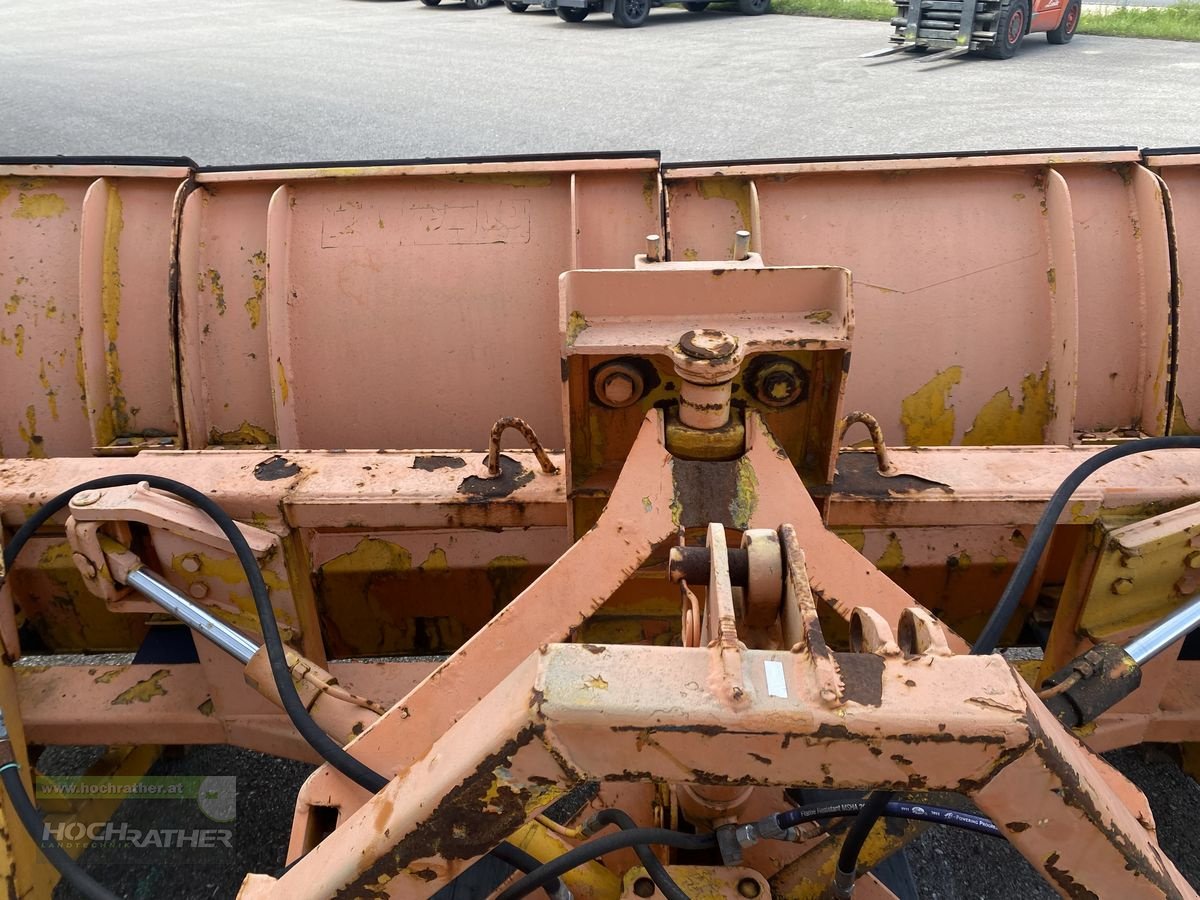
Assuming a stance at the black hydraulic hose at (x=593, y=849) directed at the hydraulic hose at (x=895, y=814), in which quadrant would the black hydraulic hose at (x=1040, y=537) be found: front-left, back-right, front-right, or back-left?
front-left

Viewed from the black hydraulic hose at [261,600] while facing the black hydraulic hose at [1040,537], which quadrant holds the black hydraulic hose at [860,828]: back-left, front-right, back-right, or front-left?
front-right

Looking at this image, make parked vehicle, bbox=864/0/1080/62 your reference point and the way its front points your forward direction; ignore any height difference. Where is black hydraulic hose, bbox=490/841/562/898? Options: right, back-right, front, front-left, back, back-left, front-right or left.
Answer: front-left

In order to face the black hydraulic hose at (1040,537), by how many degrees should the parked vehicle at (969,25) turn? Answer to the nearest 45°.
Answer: approximately 45° to its left

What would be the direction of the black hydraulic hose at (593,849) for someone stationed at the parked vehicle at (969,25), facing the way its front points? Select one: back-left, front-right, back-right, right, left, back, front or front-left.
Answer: front-left

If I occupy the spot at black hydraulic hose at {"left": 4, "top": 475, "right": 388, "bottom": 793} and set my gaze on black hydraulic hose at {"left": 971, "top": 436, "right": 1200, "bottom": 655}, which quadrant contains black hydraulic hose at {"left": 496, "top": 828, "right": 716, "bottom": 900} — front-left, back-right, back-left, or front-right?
front-right

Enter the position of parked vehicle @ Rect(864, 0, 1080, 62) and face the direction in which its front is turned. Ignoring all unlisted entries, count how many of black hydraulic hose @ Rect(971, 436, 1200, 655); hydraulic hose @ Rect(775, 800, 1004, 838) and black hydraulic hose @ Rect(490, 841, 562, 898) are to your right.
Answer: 0

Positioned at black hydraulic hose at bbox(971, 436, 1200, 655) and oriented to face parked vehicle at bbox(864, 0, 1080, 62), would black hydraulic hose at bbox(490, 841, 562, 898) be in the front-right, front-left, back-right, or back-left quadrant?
back-left

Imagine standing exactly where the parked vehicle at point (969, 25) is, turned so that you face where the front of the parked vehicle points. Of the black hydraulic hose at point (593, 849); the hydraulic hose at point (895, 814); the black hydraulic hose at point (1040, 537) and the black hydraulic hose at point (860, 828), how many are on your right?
0

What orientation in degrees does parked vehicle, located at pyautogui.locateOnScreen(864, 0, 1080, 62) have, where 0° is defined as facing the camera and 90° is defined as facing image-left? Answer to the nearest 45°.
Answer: approximately 45°

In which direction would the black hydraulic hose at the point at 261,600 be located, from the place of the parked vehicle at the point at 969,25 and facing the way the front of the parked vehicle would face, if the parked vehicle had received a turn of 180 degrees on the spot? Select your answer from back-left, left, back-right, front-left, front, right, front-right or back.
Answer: back-right

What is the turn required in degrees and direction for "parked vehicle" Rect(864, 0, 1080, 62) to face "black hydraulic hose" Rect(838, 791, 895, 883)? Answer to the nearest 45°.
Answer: approximately 45° to its left

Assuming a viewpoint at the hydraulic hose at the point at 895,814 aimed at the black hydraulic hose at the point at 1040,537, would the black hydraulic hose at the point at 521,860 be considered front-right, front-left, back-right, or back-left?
back-left
